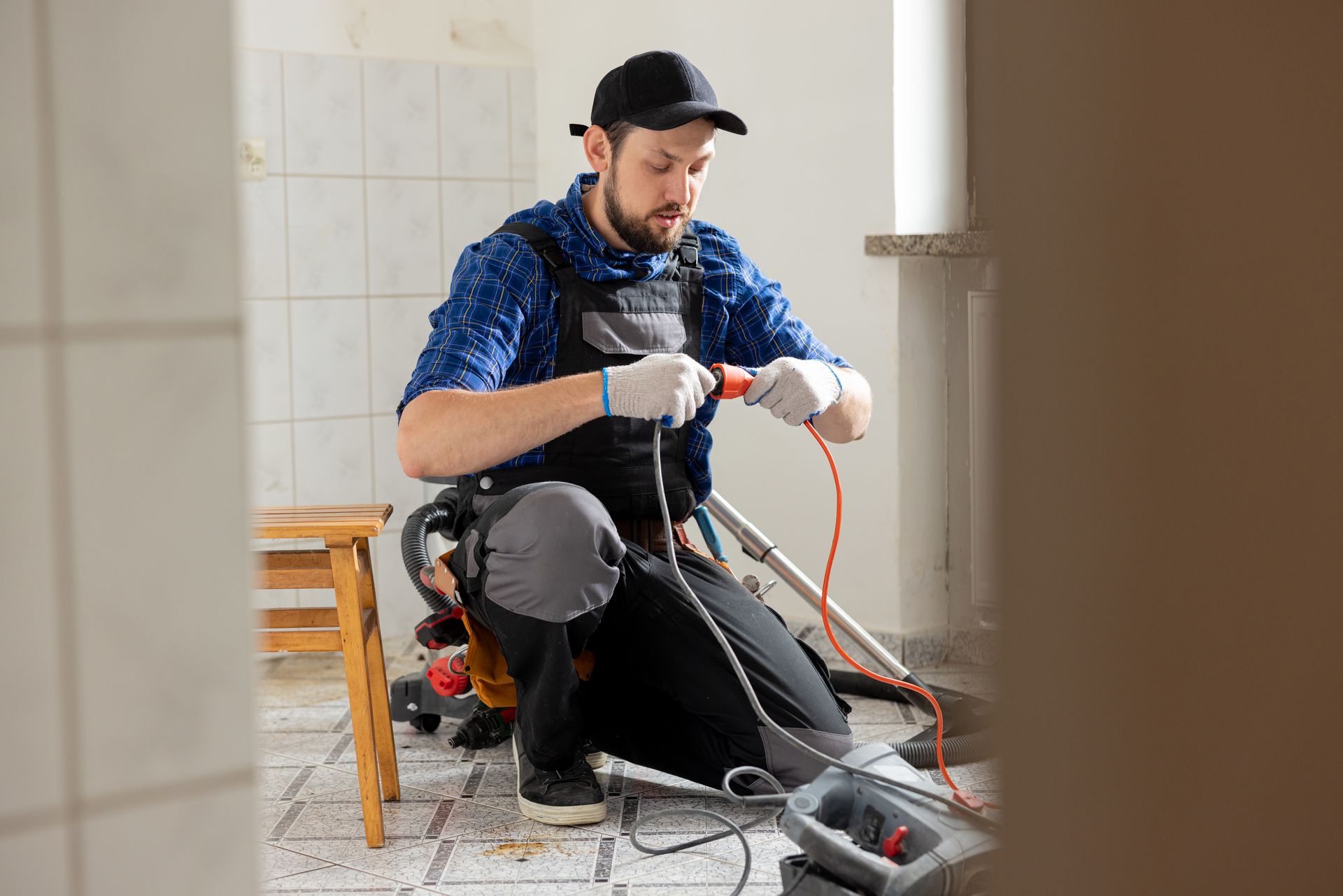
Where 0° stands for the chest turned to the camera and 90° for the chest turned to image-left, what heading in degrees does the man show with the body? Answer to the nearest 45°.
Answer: approximately 315°

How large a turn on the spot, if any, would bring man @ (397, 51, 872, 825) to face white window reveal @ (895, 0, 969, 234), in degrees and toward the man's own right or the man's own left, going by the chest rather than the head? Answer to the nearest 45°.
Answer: approximately 90° to the man's own left
